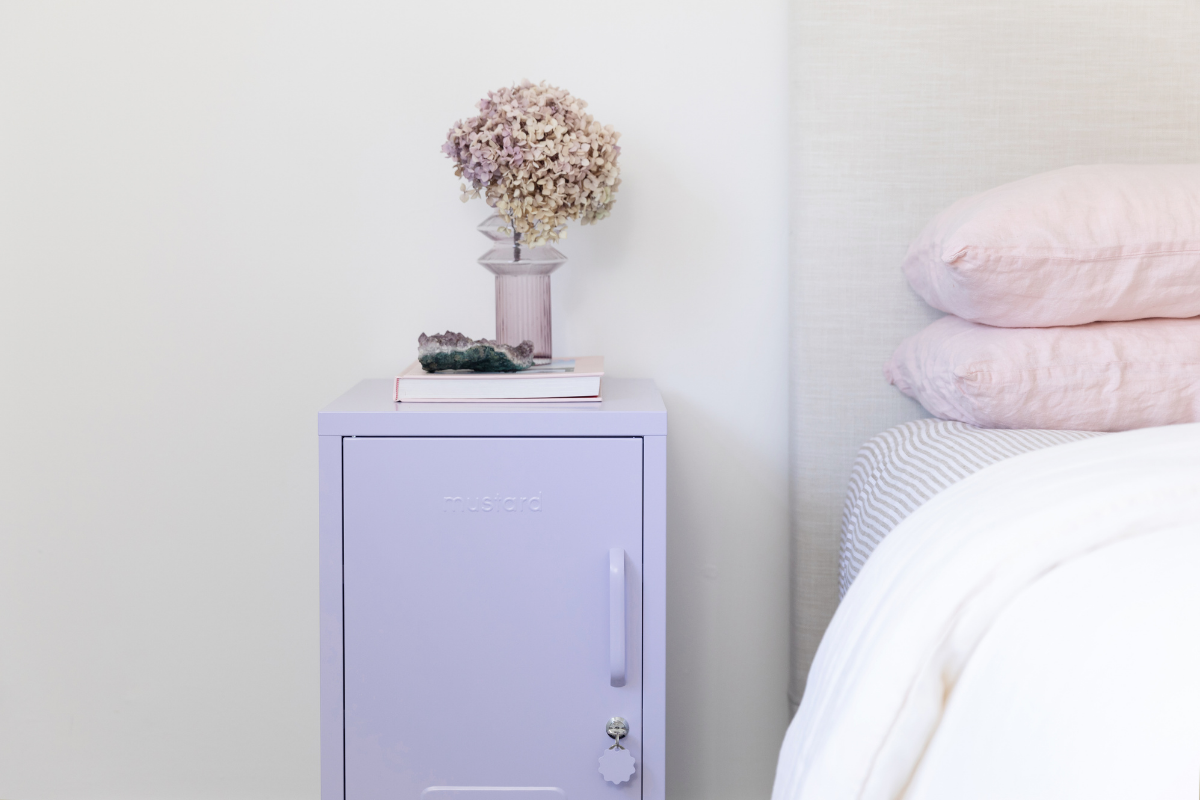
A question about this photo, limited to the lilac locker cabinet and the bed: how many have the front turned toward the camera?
2

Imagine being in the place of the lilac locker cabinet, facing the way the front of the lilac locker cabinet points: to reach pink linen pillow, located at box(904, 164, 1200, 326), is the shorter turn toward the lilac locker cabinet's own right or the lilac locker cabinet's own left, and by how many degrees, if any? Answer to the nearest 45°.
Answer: approximately 90° to the lilac locker cabinet's own left

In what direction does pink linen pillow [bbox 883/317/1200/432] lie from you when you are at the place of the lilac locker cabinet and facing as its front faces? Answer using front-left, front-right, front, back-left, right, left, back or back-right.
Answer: left

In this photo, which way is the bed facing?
toward the camera

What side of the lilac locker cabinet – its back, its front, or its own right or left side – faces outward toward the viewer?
front
